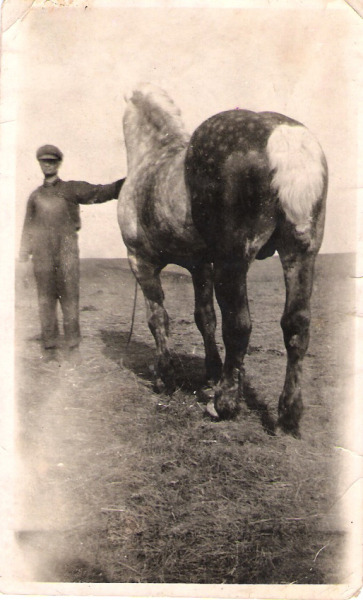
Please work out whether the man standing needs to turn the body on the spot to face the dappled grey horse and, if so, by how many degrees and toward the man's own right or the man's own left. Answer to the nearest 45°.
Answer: approximately 45° to the man's own left

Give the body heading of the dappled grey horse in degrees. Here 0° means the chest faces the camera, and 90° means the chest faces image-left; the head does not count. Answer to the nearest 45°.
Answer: approximately 135°

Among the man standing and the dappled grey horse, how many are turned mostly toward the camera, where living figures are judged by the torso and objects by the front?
1
